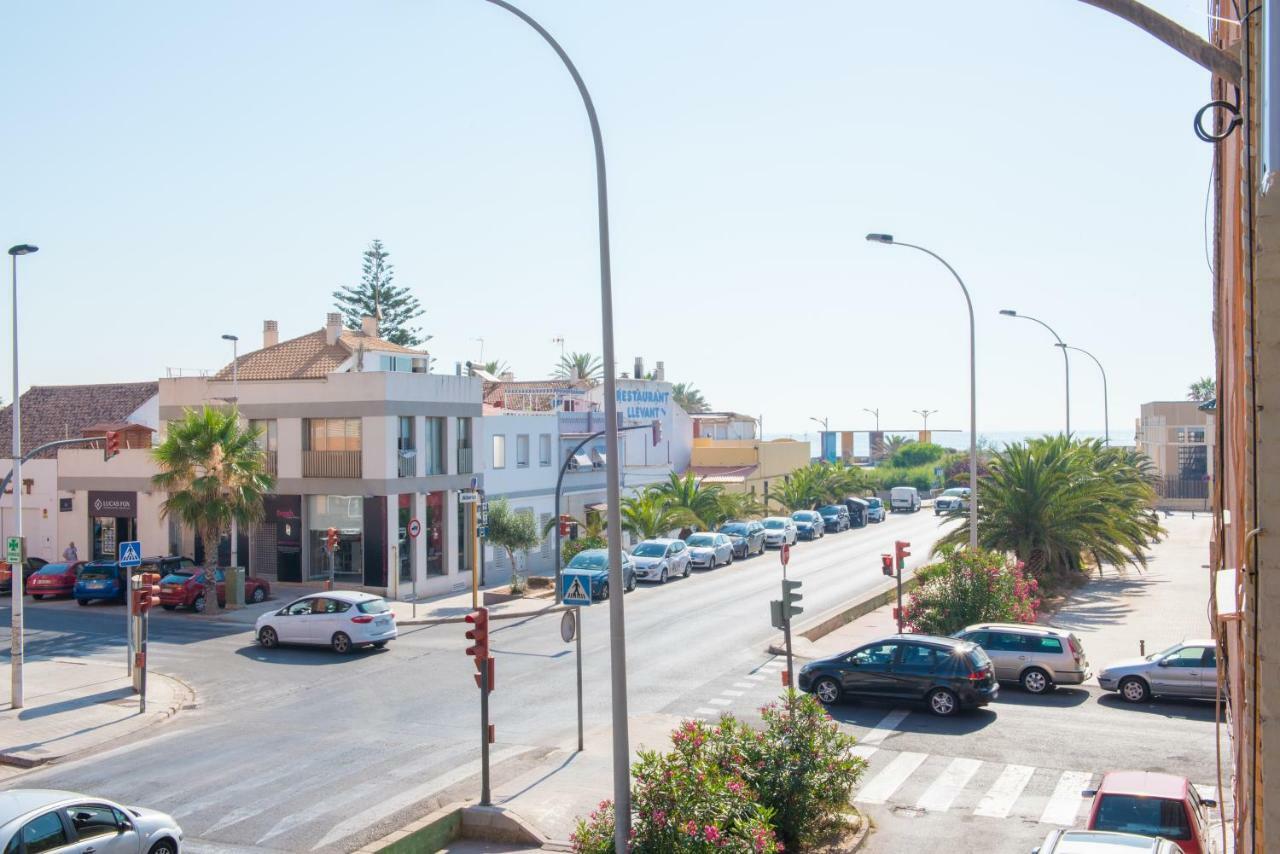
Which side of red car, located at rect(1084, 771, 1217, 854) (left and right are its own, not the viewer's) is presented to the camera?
back

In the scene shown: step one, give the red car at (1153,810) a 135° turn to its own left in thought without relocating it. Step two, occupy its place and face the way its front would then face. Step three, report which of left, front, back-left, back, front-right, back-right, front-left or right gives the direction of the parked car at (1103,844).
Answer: front-left

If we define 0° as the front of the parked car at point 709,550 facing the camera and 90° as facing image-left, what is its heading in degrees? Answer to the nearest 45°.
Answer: approximately 45°

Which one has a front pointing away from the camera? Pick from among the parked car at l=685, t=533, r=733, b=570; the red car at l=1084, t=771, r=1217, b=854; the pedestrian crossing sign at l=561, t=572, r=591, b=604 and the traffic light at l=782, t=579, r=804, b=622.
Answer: the red car

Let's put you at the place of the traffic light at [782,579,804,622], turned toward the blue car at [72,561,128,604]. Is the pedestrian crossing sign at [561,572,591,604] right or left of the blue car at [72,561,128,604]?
left

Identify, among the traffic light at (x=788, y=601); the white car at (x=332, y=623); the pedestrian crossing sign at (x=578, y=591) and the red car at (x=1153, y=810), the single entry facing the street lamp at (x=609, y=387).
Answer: the pedestrian crossing sign

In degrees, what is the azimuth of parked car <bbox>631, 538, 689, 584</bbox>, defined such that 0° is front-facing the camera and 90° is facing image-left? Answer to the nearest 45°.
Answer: approximately 45°

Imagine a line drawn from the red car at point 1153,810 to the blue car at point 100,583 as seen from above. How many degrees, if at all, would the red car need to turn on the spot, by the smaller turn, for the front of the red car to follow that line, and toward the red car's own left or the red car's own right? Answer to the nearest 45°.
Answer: approximately 45° to the red car's own left

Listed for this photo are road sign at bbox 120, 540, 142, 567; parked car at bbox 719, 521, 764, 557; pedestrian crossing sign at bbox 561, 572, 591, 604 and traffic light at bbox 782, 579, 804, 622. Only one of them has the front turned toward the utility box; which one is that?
the parked car

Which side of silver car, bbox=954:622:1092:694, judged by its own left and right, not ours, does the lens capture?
left

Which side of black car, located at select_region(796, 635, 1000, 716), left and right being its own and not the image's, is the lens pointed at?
left

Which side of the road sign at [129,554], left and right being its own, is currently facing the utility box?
back

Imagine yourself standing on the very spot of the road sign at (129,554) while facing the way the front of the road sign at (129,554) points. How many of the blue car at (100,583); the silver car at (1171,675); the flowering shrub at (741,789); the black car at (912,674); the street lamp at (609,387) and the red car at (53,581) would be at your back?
2

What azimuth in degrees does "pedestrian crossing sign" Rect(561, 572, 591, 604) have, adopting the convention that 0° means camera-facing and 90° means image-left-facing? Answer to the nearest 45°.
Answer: approximately 0°
